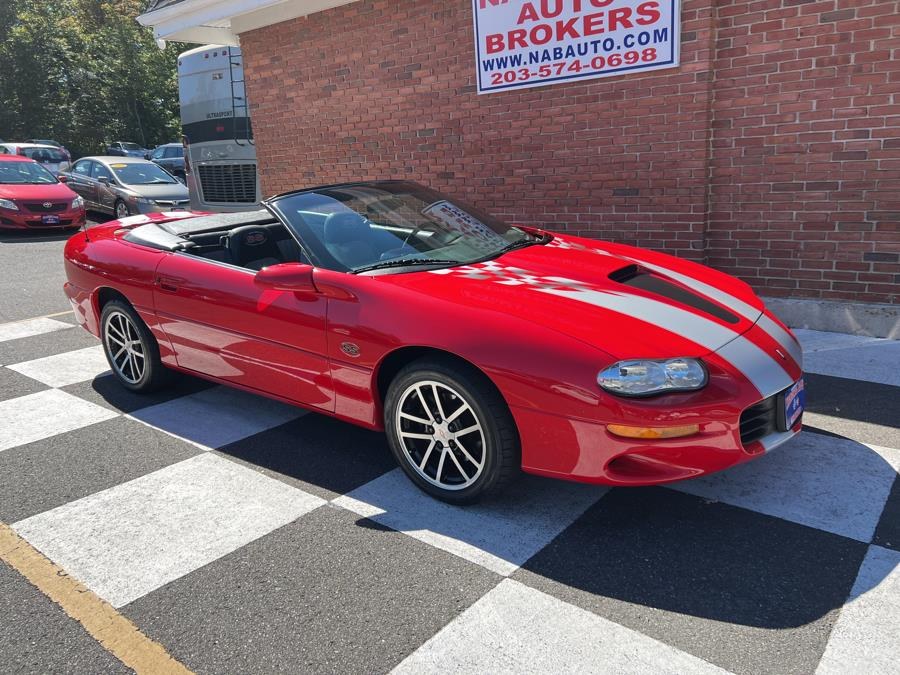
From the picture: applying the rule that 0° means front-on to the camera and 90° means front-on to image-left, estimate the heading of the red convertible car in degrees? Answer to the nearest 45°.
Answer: approximately 315°

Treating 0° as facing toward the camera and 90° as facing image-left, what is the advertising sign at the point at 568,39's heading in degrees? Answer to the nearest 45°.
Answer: approximately 45°

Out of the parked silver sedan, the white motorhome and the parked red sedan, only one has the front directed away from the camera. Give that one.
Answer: the white motorhome

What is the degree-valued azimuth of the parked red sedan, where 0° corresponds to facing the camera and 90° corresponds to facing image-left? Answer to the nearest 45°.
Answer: approximately 315°

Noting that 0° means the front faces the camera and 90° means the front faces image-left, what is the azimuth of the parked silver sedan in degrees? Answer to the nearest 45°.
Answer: approximately 315°

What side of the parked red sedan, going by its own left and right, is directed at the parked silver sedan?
left

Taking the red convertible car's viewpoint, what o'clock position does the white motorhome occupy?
The white motorhome is roughly at 7 o'clock from the red convertible car.

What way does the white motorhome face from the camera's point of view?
away from the camera

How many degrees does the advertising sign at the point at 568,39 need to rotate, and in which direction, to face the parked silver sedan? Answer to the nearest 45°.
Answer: approximately 90° to its right

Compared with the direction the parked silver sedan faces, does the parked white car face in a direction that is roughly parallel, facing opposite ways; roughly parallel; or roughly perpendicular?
roughly parallel

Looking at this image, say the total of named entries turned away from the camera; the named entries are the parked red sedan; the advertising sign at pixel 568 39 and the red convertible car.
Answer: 0

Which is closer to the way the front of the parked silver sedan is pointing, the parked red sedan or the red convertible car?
the red convertible car

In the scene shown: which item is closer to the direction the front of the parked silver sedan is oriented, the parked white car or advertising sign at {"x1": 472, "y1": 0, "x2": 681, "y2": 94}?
the advertising sign
